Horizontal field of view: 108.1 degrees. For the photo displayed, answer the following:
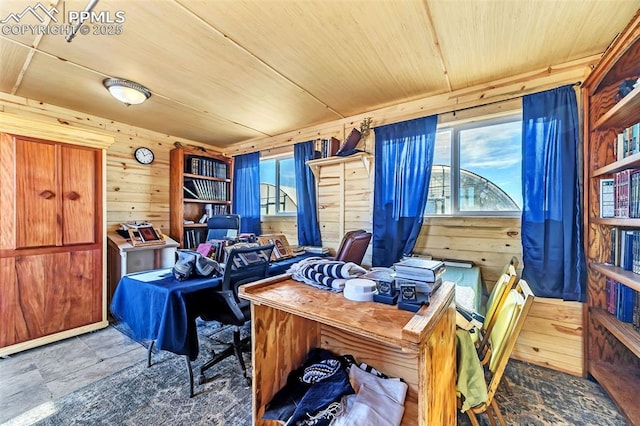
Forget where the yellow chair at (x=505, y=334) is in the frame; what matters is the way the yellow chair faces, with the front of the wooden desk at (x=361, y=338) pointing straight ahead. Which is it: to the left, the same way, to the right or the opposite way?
to the right

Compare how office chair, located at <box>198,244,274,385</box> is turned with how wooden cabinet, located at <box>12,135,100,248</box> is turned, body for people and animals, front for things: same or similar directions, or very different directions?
very different directions

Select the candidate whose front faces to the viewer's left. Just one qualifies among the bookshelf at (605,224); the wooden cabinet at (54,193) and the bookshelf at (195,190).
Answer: the bookshelf at (605,224)

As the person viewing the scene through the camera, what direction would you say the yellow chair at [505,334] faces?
facing to the left of the viewer

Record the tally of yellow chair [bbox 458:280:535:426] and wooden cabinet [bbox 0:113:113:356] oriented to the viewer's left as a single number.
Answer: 1

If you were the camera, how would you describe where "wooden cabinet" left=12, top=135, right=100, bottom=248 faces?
facing the viewer and to the right of the viewer

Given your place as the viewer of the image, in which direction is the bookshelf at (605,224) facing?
facing to the left of the viewer

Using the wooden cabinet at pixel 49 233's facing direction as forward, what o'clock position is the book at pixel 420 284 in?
The book is roughly at 11 o'clock from the wooden cabinet.

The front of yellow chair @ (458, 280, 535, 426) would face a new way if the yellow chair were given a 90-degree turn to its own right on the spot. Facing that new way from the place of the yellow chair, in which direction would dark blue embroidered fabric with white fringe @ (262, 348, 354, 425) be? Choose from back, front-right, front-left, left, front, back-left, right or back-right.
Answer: back-left

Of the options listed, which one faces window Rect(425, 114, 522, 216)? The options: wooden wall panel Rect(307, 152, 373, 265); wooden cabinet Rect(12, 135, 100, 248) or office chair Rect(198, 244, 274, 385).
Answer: wooden cabinet Rect(12, 135, 100, 248)

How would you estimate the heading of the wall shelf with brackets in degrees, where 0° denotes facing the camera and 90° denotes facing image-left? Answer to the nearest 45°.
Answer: approximately 45°

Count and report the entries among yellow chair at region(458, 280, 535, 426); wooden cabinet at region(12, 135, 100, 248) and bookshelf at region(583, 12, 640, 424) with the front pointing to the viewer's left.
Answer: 2

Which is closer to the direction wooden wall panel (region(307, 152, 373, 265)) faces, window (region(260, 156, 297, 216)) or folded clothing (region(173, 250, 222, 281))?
the folded clothing

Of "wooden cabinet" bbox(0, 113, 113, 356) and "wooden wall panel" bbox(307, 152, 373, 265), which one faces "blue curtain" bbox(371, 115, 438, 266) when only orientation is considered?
"wooden cabinet" bbox(0, 113, 113, 356)

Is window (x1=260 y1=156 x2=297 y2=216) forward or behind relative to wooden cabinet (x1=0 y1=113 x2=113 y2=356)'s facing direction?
forward

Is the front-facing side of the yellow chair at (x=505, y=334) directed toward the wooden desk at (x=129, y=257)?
yes

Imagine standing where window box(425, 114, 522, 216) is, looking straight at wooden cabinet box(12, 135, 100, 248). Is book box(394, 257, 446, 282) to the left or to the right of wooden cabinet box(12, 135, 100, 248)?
left
